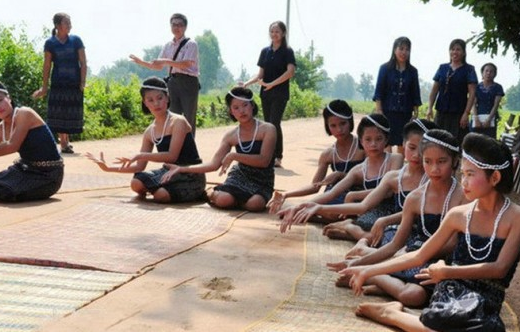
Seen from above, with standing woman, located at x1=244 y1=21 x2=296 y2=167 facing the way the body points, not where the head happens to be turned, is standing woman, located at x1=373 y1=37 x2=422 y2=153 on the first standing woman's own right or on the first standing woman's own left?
on the first standing woman's own left

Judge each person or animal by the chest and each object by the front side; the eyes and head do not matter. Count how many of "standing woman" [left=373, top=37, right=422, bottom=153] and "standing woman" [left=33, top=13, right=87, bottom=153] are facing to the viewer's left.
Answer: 0

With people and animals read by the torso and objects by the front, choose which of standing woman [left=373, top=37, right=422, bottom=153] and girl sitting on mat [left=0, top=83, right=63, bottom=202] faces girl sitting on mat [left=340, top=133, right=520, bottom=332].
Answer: the standing woman

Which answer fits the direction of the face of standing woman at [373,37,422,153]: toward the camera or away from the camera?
toward the camera

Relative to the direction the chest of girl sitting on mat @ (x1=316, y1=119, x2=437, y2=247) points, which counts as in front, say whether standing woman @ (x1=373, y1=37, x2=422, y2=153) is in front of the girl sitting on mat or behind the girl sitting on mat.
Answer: behind

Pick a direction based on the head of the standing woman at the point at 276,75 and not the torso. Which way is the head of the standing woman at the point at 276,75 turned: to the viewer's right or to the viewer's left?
to the viewer's left

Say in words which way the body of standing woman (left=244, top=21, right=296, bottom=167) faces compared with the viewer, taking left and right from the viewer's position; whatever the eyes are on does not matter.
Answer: facing the viewer and to the left of the viewer

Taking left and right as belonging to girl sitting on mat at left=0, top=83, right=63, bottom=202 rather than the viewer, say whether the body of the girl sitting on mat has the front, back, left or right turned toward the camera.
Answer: left

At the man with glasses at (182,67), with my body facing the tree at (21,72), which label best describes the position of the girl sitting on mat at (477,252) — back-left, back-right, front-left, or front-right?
back-left

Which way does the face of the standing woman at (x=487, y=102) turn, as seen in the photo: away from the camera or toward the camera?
toward the camera

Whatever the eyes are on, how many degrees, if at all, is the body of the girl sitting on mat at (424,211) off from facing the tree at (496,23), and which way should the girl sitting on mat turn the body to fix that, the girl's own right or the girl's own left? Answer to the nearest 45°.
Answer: approximately 135° to the girl's own right

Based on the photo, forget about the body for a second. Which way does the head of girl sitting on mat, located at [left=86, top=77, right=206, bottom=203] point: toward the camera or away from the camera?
toward the camera

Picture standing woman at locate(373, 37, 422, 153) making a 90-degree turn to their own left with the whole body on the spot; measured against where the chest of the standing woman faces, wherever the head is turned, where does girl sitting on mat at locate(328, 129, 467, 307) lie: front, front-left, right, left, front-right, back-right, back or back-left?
right

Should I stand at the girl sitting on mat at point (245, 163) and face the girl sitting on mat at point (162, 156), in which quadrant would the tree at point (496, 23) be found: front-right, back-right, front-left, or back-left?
back-right

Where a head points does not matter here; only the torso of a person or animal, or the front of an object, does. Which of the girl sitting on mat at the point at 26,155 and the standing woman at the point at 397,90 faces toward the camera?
the standing woman

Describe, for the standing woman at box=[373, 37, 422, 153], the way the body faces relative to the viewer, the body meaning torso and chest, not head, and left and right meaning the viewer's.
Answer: facing the viewer
